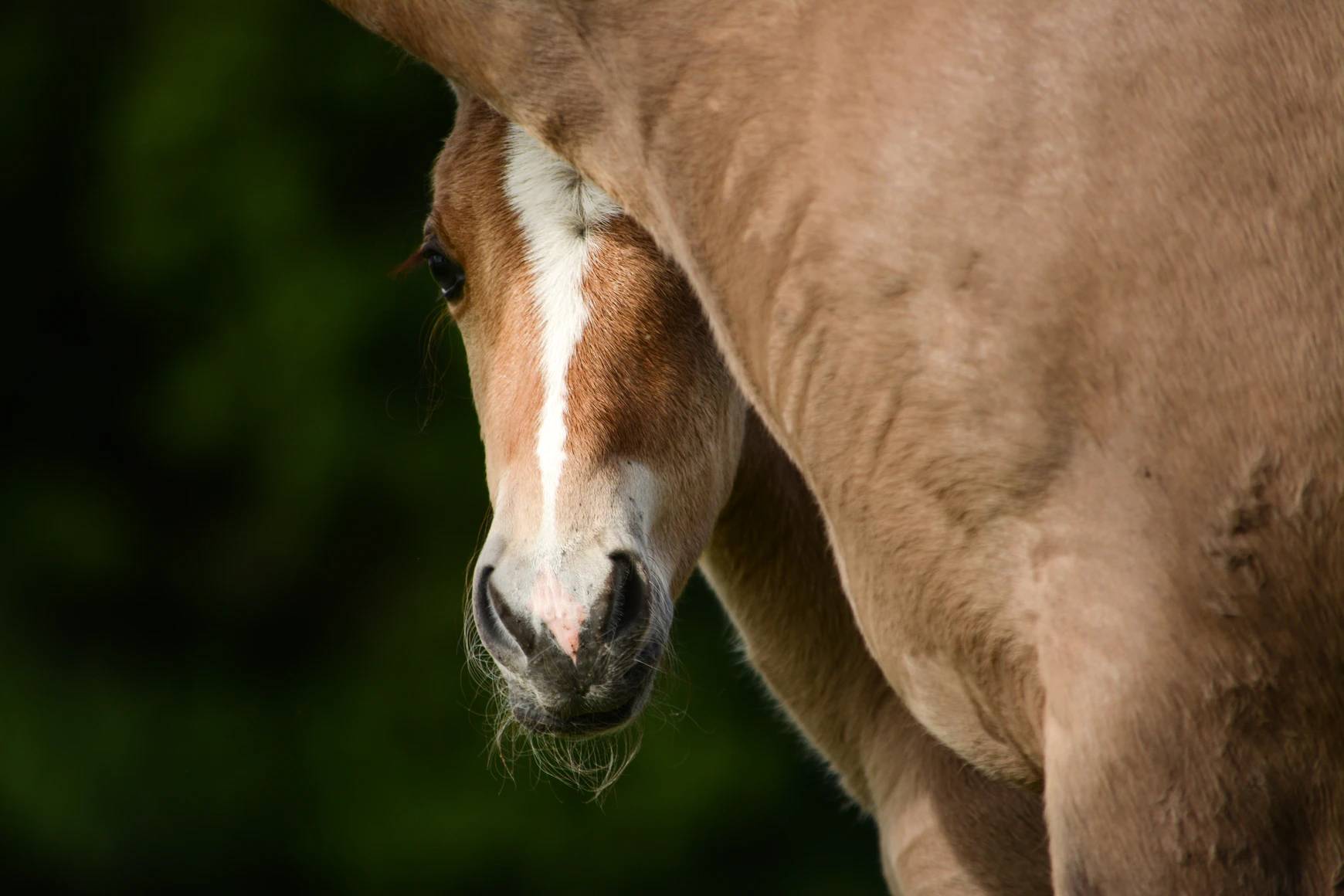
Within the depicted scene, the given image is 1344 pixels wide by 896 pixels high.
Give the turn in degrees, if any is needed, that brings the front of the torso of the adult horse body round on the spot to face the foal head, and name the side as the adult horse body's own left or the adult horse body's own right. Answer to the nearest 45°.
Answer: approximately 45° to the adult horse body's own right

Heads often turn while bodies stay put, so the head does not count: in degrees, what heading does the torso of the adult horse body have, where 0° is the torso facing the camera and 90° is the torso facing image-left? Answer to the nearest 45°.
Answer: approximately 90°
